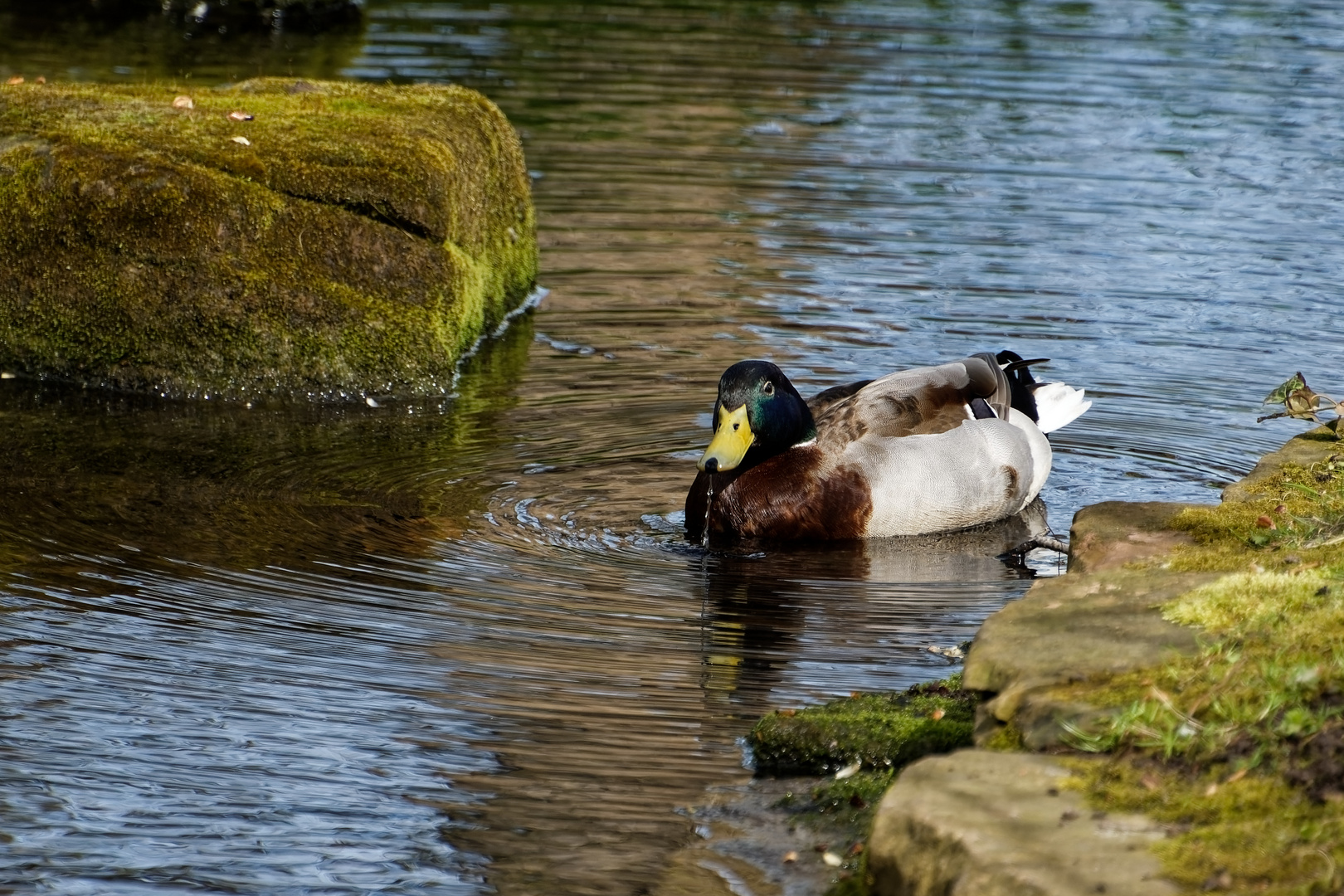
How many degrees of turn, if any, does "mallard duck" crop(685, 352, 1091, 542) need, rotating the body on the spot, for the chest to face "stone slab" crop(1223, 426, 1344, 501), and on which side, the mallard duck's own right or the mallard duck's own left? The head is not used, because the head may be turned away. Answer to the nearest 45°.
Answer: approximately 180°

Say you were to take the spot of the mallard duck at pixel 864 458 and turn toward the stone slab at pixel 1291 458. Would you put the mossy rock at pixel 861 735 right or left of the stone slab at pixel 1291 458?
right

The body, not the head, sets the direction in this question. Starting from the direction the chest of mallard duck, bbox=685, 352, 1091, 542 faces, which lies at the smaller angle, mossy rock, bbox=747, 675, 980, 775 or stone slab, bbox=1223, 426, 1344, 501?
the mossy rock

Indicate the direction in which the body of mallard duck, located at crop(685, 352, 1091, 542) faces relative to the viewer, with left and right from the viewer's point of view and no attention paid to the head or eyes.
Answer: facing the viewer and to the left of the viewer

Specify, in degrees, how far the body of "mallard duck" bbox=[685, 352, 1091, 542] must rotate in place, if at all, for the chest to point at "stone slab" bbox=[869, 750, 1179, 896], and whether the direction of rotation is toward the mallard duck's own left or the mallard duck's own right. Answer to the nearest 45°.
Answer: approximately 45° to the mallard duck's own left

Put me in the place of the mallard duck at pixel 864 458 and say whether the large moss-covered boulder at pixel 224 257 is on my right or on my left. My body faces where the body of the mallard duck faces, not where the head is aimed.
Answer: on my right

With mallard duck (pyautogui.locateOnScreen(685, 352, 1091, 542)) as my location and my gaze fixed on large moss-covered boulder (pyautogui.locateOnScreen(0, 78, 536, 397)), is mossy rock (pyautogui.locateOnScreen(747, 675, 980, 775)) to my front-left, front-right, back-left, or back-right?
back-left

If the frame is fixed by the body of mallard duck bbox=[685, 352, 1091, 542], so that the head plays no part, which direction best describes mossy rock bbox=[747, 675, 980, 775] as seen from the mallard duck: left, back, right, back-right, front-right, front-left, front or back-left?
front-left

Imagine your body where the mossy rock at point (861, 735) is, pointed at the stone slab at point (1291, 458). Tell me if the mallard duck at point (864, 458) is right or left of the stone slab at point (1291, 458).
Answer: left

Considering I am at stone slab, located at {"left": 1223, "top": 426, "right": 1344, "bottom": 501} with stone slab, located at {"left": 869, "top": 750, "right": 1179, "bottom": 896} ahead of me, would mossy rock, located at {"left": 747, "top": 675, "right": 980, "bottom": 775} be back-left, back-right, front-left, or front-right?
front-right
